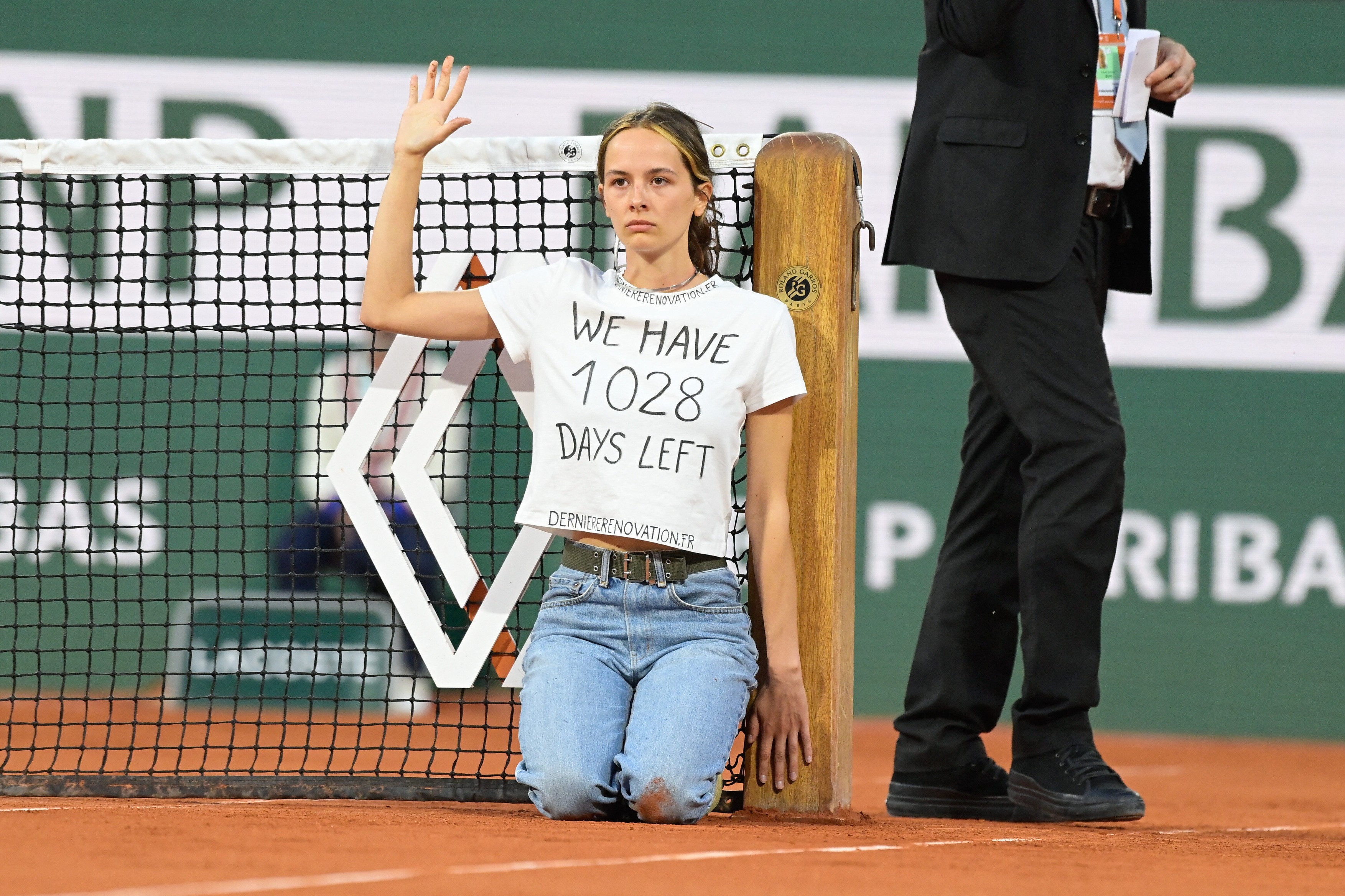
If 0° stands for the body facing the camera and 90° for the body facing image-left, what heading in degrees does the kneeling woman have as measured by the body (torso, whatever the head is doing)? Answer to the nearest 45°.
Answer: approximately 0°

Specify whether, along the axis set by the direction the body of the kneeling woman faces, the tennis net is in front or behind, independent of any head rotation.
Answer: behind

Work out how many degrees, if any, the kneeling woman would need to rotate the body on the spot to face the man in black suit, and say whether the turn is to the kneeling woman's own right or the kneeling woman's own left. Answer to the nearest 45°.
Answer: approximately 90° to the kneeling woman's own left

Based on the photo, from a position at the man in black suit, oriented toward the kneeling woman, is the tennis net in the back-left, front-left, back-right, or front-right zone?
front-right
